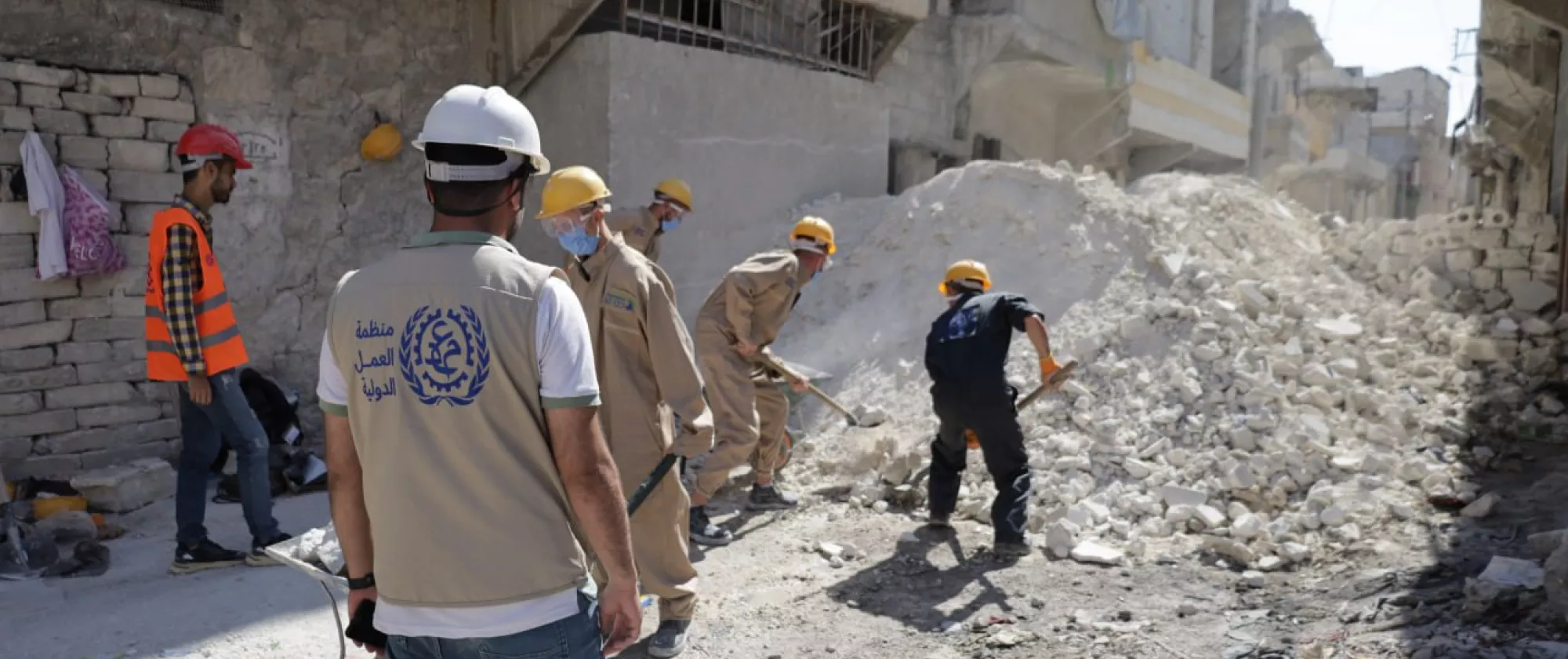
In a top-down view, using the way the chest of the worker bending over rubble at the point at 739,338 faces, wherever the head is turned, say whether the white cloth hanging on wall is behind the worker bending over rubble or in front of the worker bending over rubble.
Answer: behind

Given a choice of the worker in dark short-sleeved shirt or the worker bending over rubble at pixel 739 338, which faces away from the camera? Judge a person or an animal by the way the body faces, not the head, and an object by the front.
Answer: the worker in dark short-sleeved shirt

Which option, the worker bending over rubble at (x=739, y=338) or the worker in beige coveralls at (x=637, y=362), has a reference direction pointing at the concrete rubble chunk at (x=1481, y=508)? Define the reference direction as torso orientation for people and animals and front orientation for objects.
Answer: the worker bending over rubble

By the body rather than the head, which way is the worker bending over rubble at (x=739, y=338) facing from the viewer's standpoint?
to the viewer's right

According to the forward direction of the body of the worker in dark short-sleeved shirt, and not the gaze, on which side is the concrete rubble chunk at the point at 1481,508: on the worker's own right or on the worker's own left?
on the worker's own right

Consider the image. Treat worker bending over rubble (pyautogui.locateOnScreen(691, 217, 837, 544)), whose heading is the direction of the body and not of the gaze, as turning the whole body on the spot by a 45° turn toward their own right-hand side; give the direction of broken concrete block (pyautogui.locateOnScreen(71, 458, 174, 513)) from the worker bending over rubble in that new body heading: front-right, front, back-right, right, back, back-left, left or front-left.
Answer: back-right

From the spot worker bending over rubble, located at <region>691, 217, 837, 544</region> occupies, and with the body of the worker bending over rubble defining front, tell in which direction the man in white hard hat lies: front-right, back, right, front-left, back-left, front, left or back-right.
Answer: right
